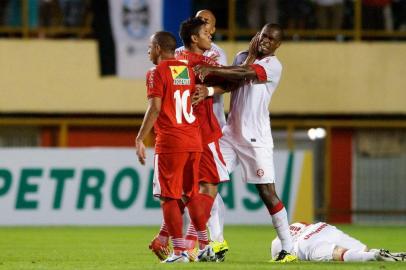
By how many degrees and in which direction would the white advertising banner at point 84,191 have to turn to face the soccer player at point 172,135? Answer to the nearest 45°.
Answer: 0° — it already faces them

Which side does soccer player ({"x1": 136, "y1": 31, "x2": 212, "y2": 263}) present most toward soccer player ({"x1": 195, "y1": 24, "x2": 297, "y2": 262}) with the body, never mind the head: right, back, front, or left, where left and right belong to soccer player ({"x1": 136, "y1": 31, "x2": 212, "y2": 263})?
right

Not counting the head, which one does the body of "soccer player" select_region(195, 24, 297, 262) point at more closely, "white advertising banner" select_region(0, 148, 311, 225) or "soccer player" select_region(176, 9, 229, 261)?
the soccer player

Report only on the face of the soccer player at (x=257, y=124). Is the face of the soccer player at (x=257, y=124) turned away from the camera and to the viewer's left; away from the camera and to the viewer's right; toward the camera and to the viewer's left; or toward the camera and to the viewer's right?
toward the camera and to the viewer's left

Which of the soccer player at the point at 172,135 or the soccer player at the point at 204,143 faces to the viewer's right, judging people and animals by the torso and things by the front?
the soccer player at the point at 204,143

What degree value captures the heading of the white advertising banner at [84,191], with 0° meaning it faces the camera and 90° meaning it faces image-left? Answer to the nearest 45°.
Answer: approximately 0°

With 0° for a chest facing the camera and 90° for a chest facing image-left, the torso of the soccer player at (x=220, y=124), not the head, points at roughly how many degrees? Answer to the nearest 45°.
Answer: approximately 45°
